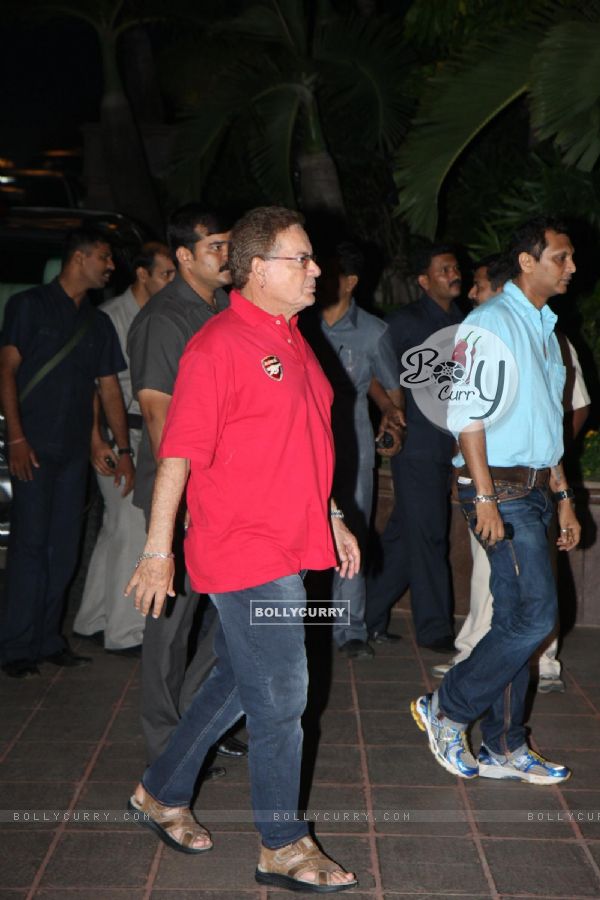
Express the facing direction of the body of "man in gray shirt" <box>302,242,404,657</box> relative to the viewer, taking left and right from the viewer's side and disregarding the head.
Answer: facing the viewer and to the left of the viewer

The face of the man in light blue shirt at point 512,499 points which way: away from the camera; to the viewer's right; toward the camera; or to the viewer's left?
to the viewer's right

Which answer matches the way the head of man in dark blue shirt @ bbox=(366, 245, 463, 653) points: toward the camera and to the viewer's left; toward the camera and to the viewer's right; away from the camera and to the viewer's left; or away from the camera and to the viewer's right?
toward the camera and to the viewer's right

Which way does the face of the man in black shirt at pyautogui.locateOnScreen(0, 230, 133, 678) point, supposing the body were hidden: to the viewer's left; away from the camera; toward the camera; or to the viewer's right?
to the viewer's right

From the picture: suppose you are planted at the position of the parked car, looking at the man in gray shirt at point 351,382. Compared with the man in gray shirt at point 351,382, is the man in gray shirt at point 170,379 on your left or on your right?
right

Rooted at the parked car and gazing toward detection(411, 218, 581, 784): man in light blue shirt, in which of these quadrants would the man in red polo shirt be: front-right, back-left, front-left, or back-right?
front-right

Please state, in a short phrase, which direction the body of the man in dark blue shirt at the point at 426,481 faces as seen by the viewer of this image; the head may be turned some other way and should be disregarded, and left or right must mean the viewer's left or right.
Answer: facing the viewer and to the right of the viewer
